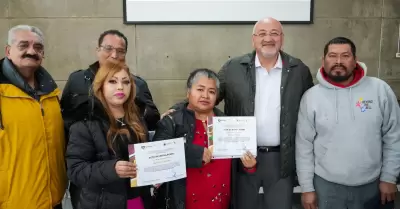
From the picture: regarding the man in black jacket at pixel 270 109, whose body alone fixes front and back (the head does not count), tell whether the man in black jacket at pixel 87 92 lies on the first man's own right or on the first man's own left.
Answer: on the first man's own right

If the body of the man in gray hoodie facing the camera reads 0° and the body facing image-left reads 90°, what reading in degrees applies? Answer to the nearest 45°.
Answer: approximately 0°

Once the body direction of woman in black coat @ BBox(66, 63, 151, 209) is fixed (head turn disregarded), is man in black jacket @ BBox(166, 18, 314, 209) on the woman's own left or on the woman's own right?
on the woman's own left

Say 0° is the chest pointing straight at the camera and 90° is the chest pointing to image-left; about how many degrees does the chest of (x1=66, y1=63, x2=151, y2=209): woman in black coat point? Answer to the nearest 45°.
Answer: approximately 315°

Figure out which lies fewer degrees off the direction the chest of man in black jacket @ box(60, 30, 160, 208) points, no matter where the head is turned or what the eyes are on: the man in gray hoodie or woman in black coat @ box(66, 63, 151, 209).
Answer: the woman in black coat

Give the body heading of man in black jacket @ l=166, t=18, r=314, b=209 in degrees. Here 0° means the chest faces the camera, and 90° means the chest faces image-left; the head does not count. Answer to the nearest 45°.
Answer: approximately 0°
